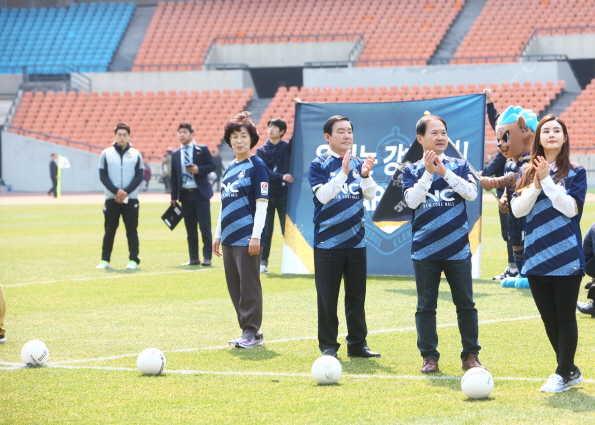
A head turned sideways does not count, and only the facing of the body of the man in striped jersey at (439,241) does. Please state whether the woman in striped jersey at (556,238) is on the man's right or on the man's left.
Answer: on the man's left

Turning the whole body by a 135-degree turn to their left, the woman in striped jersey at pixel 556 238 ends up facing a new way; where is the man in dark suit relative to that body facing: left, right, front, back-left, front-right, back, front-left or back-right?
back-left

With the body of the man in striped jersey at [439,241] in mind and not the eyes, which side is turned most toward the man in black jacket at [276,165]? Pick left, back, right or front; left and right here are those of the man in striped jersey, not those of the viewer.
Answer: back

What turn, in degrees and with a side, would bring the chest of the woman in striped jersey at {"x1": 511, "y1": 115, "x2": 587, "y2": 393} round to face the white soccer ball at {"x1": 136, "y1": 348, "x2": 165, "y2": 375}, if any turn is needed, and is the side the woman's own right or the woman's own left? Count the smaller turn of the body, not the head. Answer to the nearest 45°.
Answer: approximately 45° to the woman's own right

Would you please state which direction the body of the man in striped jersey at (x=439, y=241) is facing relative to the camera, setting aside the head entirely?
toward the camera

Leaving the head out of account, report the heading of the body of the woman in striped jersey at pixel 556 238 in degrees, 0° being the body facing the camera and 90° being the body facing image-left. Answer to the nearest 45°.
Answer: approximately 45°

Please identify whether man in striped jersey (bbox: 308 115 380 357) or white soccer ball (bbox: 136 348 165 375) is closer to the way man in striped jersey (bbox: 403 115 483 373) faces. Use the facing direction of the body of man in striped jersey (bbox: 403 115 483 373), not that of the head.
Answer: the white soccer ball

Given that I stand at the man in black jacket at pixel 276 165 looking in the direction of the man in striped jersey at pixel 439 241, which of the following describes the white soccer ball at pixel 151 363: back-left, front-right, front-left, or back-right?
front-right

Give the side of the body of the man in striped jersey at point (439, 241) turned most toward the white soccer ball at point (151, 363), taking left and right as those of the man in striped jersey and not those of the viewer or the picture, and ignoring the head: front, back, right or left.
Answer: right

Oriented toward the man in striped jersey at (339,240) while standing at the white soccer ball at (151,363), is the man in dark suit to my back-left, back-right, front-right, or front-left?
front-left

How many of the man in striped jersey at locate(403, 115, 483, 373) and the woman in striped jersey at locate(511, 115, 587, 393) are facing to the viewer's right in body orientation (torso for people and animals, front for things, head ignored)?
0

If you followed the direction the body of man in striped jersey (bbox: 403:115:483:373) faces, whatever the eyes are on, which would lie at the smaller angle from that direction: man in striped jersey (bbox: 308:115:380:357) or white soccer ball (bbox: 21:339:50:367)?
the white soccer ball
